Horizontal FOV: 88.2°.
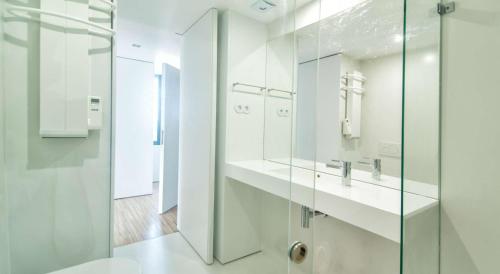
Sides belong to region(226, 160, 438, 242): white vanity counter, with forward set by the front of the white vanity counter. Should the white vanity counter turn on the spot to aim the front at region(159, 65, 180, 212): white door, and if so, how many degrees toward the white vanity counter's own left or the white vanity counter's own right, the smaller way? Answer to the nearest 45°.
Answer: approximately 90° to the white vanity counter's own right

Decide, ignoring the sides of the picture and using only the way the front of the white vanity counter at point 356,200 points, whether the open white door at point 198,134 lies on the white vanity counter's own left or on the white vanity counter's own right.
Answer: on the white vanity counter's own right

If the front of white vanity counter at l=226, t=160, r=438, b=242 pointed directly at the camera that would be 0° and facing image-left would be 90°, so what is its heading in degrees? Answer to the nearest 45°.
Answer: approximately 45°
